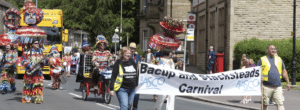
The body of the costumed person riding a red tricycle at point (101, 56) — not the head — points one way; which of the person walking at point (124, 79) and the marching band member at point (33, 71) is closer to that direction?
the person walking

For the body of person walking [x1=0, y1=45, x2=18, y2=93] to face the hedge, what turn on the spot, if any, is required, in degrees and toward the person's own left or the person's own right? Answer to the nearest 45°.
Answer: approximately 90° to the person's own left

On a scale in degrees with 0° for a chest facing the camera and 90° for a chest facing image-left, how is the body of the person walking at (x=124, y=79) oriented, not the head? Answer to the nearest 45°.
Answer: approximately 315°

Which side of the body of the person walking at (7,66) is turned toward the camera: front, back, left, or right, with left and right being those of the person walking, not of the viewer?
front

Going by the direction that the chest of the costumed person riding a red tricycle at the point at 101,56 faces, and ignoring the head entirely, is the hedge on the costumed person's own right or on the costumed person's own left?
on the costumed person's own left

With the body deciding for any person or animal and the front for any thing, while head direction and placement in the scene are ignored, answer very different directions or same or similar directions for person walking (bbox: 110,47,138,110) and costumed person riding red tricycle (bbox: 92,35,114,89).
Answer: same or similar directions

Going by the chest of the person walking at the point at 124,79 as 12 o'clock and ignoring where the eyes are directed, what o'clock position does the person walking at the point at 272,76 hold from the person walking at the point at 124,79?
the person walking at the point at 272,76 is roughly at 10 o'clock from the person walking at the point at 124,79.

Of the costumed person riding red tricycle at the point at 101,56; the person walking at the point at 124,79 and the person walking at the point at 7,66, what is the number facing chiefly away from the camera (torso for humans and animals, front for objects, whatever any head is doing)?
0

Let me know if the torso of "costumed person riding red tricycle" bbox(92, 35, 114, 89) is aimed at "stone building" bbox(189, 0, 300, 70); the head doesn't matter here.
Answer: no

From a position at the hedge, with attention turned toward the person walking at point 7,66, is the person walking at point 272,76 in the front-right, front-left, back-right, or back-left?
front-left

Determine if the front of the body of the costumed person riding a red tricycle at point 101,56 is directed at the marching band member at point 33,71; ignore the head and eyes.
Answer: no

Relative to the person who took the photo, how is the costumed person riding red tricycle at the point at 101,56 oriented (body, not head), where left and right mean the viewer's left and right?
facing the viewer and to the right of the viewer

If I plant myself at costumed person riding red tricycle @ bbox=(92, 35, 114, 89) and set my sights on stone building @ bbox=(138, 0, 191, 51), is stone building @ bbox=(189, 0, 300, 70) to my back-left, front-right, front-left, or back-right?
front-right
